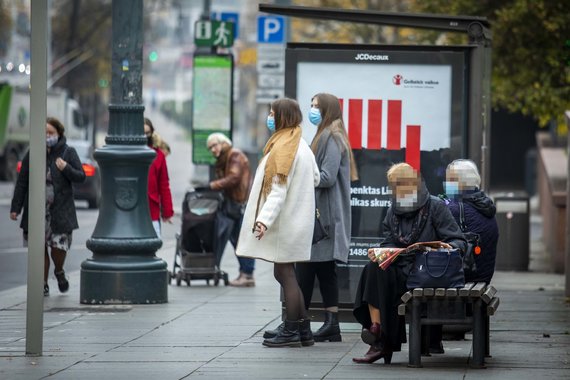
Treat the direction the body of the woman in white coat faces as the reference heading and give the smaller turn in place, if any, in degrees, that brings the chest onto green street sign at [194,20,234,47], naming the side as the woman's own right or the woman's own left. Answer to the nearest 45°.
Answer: approximately 90° to the woman's own right

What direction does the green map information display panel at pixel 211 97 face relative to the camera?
toward the camera

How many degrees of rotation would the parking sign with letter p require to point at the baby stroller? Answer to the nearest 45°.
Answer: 0° — it already faces it

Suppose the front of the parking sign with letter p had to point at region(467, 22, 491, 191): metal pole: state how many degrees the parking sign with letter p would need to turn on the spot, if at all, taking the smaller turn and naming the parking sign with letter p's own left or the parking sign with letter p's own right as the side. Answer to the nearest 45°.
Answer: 0° — it already faces it

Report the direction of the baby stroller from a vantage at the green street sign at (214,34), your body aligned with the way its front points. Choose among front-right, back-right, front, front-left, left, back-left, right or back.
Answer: front

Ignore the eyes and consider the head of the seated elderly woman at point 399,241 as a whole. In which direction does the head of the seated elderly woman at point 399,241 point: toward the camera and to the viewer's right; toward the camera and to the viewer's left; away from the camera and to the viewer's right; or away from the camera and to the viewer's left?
toward the camera and to the viewer's left

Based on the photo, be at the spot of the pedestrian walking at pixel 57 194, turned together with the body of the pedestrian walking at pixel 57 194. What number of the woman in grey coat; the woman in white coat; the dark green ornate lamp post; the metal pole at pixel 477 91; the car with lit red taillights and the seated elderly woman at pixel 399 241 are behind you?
1

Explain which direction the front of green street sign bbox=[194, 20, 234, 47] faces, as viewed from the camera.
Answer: facing the viewer

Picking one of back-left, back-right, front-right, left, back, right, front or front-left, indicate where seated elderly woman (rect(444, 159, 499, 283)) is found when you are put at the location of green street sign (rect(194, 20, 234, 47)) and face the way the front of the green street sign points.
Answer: front

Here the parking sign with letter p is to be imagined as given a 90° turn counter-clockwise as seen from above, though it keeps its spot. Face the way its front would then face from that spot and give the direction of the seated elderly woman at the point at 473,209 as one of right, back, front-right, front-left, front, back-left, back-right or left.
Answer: right

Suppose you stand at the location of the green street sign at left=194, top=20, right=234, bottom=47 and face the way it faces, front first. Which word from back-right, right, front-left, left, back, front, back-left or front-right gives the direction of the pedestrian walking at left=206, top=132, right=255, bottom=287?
front

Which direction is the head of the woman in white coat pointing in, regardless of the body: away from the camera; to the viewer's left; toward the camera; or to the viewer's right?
to the viewer's left
